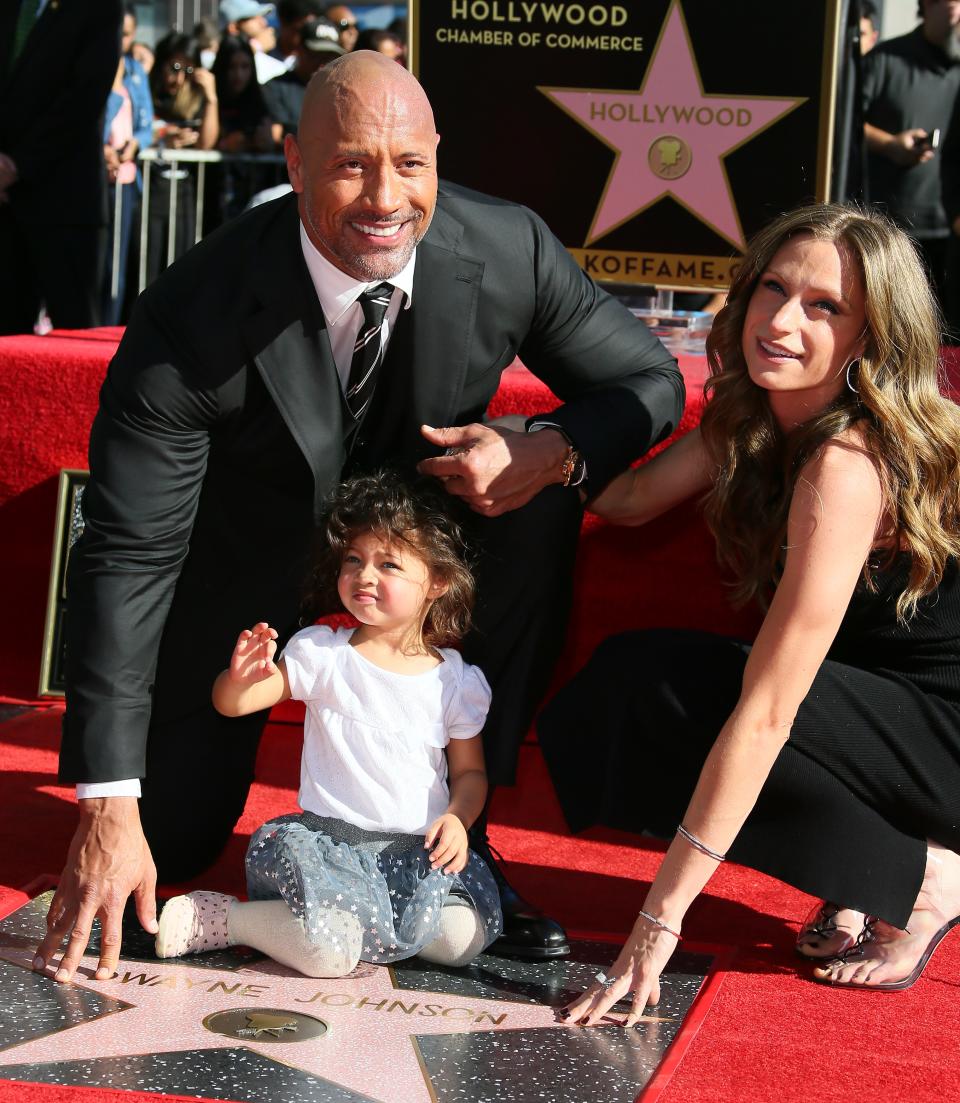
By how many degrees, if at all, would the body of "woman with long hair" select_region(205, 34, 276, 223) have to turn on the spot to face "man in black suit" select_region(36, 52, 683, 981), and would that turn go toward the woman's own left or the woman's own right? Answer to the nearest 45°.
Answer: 0° — they already face them

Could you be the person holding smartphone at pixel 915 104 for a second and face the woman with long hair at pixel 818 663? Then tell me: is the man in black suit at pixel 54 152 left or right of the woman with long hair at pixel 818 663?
right

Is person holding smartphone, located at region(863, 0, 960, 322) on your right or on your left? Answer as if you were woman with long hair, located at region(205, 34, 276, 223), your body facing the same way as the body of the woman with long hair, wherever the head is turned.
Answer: on your left

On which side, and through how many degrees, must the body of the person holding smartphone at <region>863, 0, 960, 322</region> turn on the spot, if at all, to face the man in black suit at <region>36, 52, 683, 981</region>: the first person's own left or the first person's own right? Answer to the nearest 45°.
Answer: approximately 45° to the first person's own right
